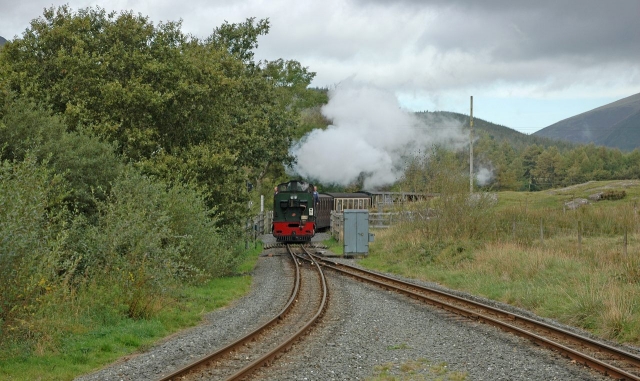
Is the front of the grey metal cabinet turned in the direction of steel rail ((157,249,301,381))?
yes

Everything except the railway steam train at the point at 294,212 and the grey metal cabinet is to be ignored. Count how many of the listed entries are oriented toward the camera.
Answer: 2

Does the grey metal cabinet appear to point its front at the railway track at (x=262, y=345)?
yes

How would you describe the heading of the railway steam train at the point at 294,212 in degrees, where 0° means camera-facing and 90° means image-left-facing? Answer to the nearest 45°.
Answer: approximately 0°

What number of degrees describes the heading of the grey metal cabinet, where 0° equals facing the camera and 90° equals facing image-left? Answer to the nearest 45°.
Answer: approximately 0°

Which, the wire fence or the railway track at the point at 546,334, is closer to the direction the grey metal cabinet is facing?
the railway track

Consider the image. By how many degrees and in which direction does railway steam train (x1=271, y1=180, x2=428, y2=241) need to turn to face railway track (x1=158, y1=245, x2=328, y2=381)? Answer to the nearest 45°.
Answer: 0° — it already faces it

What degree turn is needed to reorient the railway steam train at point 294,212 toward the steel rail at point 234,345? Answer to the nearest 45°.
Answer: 0° — it already faces it
